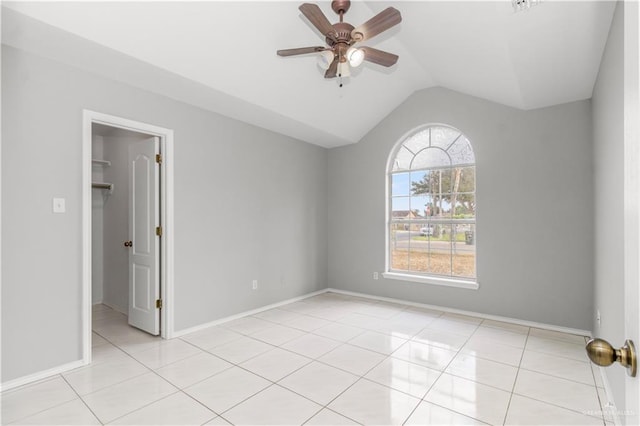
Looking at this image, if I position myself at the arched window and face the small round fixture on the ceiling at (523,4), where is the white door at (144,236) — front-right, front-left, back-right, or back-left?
front-right

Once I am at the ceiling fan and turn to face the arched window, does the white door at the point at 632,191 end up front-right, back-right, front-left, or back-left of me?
back-right

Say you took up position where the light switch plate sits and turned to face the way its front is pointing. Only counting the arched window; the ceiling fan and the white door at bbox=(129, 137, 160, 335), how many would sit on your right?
0

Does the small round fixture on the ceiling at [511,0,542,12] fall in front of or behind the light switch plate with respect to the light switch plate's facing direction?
in front

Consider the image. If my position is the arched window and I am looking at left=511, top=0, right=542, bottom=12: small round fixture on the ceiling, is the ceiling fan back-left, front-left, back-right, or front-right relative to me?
front-right

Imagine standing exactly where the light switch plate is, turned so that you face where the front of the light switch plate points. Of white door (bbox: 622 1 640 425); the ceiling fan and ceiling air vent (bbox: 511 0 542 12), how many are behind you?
0

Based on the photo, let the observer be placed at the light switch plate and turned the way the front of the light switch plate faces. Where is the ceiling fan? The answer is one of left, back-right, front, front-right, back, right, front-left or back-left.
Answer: front-left

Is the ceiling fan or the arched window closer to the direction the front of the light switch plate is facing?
the ceiling fan

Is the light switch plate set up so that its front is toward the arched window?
no

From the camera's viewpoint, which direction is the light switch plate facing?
toward the camera

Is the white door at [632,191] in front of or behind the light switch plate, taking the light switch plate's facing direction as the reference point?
in front

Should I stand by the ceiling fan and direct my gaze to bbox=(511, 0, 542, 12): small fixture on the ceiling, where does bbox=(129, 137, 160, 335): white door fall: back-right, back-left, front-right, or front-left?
back-left

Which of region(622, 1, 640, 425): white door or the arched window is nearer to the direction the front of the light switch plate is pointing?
the white door
